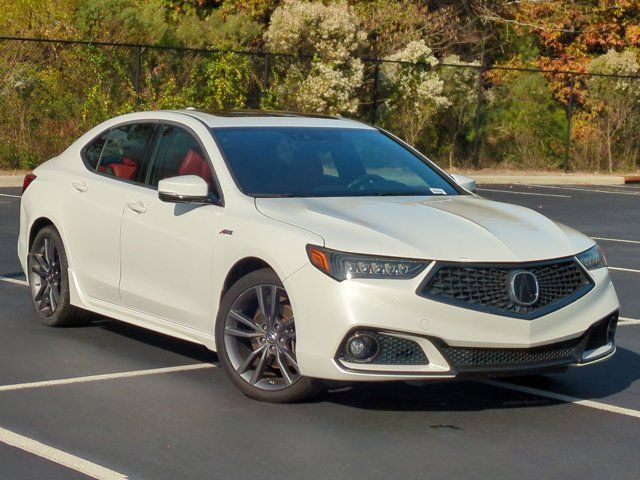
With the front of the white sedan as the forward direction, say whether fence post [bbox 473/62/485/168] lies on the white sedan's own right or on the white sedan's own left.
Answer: on the white sedan's own left

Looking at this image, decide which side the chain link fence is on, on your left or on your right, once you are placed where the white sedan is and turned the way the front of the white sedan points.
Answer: on your left

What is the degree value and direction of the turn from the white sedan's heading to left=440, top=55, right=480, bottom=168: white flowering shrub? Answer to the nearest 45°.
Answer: approximately 135° to its left

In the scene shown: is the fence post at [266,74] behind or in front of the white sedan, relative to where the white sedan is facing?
behind

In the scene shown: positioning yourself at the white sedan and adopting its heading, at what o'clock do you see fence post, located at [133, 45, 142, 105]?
The fence post is roughly at 7 o'clock from the white sedan.

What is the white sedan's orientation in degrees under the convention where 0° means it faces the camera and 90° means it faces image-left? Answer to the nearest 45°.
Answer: approximately 315°

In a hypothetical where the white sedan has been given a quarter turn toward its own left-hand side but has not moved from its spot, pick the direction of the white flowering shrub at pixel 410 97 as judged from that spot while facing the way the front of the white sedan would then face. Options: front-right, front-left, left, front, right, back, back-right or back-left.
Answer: front-left

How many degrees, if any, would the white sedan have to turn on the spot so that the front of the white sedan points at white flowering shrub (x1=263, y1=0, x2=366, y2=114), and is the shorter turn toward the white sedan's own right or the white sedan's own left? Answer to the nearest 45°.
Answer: approximately 135° to the white sedan's own left

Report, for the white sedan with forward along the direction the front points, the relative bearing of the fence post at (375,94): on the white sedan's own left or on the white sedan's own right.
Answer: on the white sedan's own left
